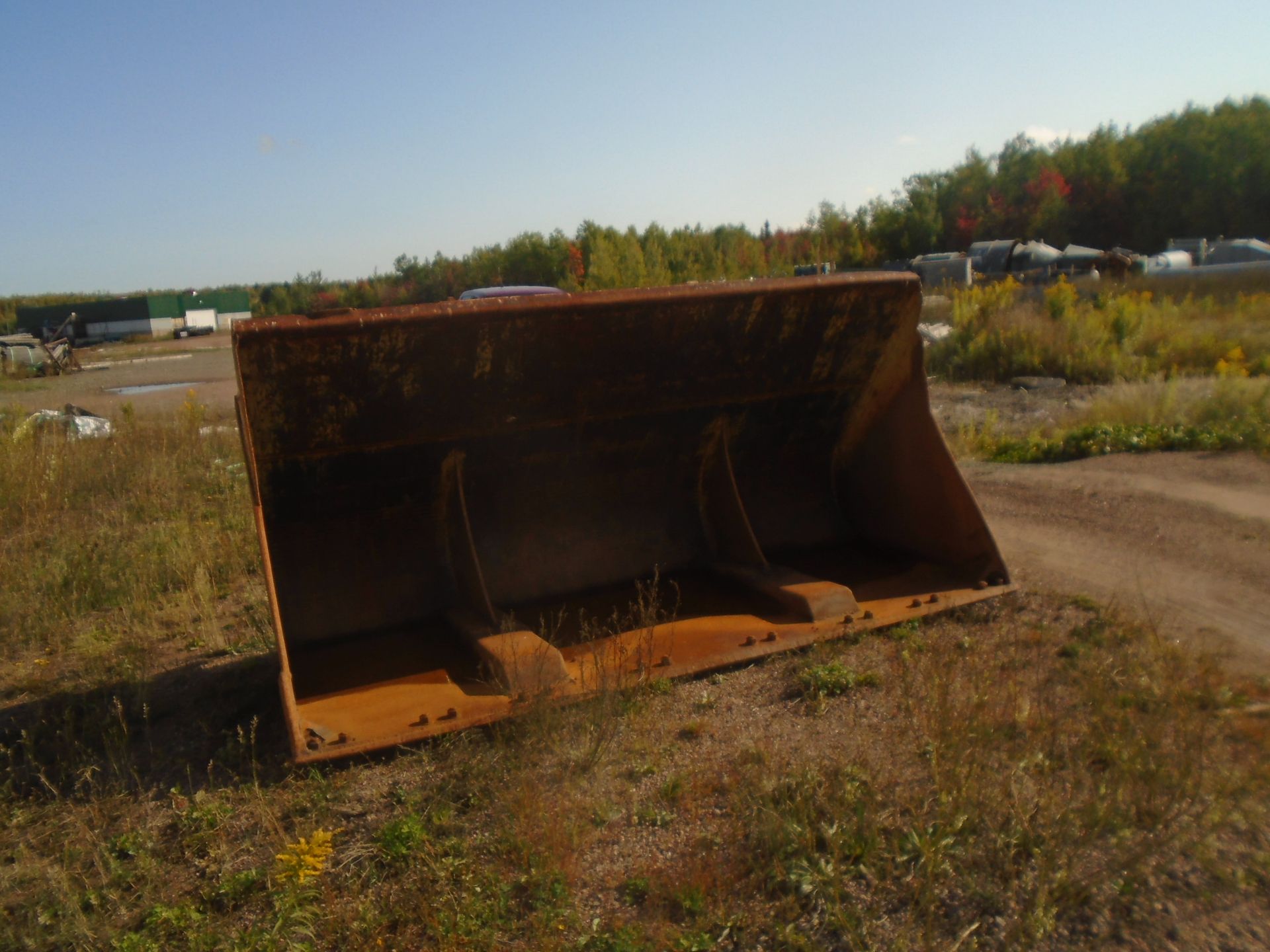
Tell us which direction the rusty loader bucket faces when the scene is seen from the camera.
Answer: facing the viewer and to the right of the viewer

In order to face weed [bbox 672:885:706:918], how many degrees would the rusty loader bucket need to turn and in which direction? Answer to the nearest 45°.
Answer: approximately 45° to its right

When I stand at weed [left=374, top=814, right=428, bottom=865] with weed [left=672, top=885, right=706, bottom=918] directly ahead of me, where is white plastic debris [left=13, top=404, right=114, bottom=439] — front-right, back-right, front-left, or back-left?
back-left

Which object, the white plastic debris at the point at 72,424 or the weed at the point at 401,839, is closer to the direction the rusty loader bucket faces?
the weed

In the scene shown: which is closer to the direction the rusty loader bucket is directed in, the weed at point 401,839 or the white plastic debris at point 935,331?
the weed

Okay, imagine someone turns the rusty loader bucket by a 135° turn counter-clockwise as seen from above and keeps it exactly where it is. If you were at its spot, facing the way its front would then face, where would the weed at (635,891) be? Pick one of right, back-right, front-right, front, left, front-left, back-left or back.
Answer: back

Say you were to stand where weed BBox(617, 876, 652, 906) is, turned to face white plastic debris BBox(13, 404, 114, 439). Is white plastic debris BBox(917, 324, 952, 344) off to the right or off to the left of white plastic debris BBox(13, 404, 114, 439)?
right

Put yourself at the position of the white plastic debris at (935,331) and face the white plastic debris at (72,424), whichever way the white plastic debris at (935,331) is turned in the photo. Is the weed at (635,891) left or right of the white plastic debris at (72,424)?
left

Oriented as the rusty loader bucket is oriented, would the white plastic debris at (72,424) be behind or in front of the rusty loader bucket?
behind

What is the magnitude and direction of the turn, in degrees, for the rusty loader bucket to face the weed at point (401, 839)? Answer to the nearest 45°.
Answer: approximately 45° to its right
